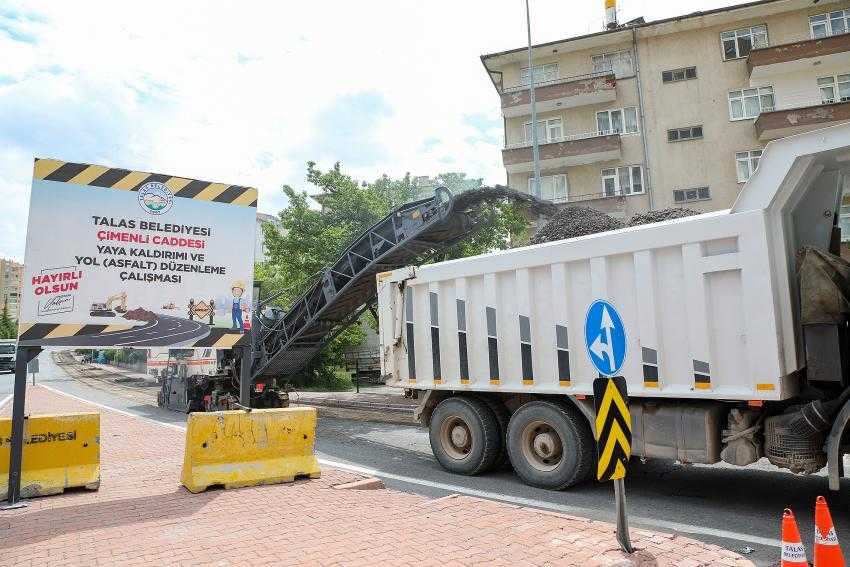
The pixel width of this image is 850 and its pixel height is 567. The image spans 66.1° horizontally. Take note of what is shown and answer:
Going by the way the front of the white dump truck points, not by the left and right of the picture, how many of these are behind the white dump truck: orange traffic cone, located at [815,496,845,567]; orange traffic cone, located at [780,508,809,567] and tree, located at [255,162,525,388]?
1

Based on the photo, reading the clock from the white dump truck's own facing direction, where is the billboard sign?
The billboard sign is roughly at 4 o'clock from the white dump truck.

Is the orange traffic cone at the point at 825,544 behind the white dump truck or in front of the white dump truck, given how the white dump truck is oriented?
in front

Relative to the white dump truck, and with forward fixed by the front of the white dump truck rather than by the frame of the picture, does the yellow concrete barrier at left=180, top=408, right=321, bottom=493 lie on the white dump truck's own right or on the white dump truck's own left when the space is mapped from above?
on the white dump truck's own right

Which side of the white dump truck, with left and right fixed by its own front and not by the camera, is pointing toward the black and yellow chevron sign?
right

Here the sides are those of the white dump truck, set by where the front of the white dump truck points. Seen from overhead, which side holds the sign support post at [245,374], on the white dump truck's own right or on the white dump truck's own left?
on the white dump truck's own right

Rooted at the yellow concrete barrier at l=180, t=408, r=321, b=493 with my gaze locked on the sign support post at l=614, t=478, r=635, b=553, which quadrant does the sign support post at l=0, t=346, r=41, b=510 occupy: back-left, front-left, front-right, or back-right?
back-right

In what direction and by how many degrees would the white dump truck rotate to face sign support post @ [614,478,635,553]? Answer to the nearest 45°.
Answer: approximately 45° to its right

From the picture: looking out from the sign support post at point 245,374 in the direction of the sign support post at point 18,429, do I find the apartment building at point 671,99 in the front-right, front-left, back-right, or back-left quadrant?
back-right

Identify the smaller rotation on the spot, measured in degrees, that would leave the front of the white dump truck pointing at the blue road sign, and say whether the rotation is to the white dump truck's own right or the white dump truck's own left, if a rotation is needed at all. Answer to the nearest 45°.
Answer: approximately 45° to the white dump truck's own right

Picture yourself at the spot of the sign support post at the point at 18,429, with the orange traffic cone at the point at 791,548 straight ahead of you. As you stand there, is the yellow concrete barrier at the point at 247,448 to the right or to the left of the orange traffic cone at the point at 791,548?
left

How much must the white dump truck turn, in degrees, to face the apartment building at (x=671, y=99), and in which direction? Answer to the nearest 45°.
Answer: approximately 135° to its left

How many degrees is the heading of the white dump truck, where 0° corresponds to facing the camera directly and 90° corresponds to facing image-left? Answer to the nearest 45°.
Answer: approximately 315°

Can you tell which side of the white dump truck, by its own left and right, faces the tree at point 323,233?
back
